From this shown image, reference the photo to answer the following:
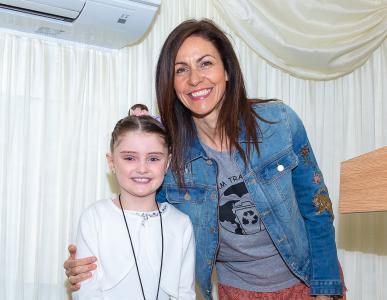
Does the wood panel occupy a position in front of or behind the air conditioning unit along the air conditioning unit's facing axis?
in front

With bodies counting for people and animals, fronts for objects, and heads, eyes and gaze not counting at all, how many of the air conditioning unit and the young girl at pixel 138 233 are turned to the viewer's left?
0

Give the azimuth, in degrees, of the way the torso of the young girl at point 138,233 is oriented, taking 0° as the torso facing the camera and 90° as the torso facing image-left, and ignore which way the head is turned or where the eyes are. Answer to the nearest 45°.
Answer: approximately 0°

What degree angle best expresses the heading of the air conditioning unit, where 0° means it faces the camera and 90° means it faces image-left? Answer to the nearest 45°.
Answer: approximately 315°

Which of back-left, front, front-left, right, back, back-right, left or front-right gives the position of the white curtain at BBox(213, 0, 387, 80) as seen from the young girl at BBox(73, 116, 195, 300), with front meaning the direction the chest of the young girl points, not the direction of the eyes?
back-left
